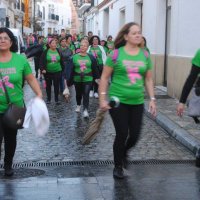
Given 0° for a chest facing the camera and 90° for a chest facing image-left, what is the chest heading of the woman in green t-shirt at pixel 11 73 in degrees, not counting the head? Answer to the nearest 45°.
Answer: approximately 0°

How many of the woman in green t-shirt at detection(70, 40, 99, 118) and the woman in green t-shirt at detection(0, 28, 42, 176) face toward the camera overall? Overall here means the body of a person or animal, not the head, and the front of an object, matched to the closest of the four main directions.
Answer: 2

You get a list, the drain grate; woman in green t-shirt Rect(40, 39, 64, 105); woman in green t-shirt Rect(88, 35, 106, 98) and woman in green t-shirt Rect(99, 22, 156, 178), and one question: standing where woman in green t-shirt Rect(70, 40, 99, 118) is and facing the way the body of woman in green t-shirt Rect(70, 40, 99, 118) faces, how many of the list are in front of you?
2

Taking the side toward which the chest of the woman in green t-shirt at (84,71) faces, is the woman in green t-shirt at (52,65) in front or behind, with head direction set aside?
behind

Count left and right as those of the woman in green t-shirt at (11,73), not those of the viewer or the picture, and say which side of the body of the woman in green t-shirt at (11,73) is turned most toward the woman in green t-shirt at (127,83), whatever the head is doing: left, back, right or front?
left

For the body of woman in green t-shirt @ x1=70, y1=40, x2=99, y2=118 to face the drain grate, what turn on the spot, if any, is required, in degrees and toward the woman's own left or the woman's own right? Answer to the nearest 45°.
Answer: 0° — they already face it

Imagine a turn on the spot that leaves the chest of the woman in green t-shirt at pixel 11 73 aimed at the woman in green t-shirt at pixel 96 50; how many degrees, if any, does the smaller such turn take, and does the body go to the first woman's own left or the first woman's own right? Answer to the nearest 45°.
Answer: approximately 180°

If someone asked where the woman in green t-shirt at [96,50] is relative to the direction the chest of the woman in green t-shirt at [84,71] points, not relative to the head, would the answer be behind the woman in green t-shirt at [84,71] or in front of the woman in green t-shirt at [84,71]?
behind
